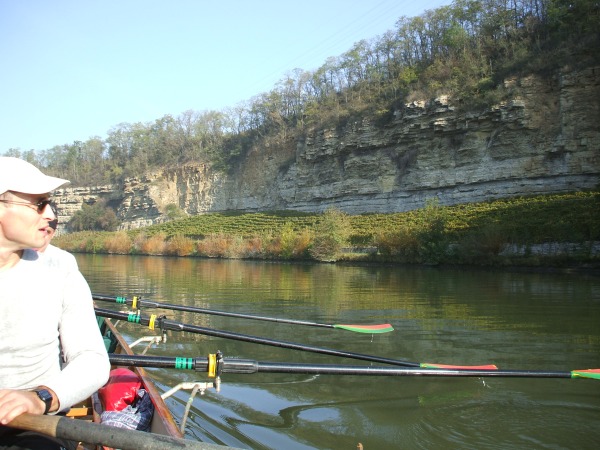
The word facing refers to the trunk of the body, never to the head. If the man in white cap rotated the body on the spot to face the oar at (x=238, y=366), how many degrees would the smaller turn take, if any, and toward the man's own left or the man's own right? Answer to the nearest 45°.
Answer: approximately 135° to the man's own left

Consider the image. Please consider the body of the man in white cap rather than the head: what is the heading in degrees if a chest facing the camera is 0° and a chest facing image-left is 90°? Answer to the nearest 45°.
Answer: approximately 0°

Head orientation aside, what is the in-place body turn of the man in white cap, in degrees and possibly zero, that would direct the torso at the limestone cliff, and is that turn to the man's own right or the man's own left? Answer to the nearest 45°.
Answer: approximately 135° to the man's own left

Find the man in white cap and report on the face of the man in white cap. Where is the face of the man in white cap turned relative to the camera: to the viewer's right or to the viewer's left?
to the viewer's right
